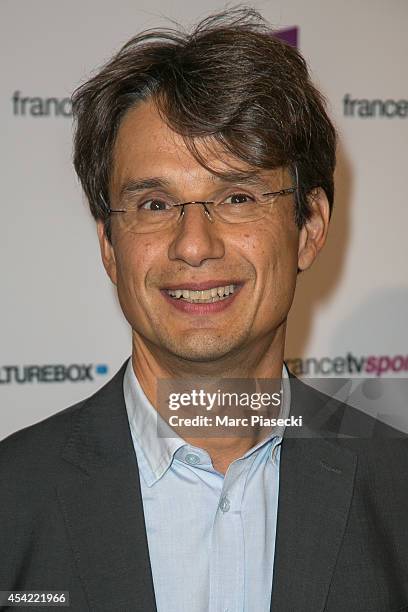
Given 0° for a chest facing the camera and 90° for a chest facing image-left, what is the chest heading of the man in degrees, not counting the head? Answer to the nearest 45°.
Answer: approximately 0°
